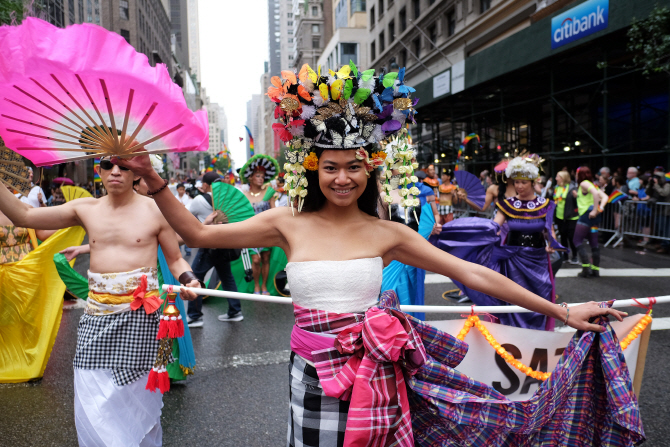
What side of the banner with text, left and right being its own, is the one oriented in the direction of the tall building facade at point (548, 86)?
back

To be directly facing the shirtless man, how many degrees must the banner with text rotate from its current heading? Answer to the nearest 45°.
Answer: approximately 45° to its right

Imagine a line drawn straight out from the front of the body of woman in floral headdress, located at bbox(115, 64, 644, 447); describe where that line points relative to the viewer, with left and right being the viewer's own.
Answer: facing the viewer

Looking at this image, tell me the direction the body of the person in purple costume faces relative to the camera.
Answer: toward the camera

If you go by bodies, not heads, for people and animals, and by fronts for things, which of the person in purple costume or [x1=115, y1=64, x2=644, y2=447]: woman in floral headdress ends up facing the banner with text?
the person in purple costume

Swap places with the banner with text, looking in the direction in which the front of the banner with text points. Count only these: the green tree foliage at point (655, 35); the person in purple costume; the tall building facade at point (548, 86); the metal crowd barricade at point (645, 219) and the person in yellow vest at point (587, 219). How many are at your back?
5

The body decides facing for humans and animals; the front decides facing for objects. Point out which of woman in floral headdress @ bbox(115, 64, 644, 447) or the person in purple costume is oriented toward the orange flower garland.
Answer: the person in purple costume

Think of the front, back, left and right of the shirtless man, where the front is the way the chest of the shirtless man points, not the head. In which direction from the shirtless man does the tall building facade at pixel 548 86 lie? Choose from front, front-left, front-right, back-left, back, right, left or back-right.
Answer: back-left

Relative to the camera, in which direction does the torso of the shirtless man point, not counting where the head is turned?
toward the camera

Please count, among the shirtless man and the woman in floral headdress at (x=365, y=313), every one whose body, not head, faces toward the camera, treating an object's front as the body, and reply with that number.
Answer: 2

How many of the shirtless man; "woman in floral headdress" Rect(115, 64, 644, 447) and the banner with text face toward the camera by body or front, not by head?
3

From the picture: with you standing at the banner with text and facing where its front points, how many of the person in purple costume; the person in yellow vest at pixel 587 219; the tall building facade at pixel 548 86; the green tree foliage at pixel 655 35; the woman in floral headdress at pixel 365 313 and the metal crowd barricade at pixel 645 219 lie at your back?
5

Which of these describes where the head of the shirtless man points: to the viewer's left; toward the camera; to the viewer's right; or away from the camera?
toward the camera

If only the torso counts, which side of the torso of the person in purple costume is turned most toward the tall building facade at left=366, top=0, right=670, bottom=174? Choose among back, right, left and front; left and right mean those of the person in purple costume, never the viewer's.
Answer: back

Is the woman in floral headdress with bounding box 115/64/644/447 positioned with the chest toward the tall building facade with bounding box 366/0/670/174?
no

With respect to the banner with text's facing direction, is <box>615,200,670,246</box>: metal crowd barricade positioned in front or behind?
behind

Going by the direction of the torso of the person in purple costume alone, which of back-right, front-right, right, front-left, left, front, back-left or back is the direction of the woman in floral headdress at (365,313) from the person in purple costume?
front

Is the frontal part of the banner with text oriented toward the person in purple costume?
no

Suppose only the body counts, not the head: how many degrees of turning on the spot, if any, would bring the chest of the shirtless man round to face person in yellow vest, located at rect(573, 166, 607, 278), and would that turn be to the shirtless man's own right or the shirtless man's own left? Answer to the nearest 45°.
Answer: approximately 90° to the shirtless man's own left
